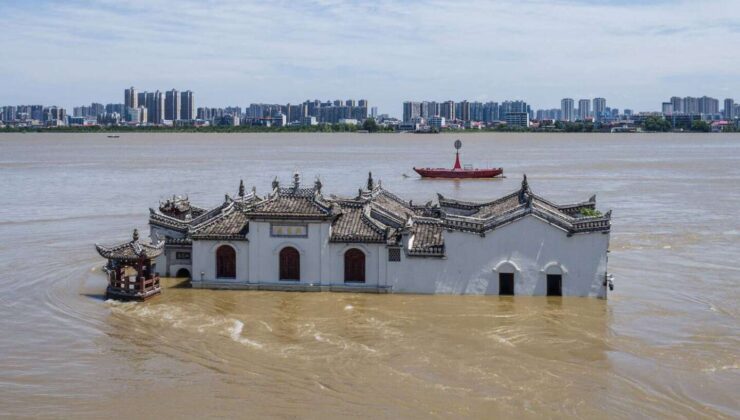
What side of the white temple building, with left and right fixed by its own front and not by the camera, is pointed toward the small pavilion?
right

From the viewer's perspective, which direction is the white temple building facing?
toward the camera
